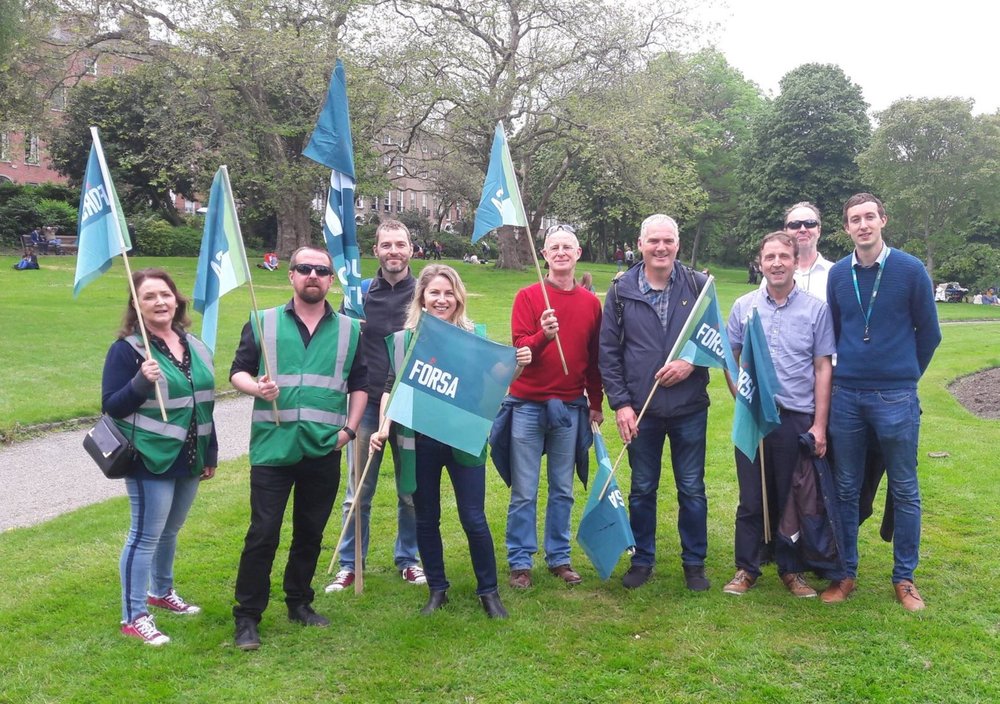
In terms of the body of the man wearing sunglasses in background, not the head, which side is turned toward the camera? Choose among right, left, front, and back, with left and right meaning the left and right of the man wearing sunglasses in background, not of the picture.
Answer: front

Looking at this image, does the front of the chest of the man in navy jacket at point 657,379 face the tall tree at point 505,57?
no

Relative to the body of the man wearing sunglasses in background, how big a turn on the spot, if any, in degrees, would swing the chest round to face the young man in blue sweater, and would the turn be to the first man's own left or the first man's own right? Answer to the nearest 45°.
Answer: approximately 45° to the first man's own left

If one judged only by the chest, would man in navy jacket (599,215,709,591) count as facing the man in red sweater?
no

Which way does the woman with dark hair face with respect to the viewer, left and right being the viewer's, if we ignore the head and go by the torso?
facing the viewer and to the right of the viewer

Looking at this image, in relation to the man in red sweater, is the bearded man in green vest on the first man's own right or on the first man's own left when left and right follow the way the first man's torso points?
on the first man's own right

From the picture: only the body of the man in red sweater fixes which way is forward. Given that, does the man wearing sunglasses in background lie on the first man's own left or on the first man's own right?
on the first man's own left

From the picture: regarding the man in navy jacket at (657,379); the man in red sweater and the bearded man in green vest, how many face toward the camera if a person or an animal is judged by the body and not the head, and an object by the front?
3

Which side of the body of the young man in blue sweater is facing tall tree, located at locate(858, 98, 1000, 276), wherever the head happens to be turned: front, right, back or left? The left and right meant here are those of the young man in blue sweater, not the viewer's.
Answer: back

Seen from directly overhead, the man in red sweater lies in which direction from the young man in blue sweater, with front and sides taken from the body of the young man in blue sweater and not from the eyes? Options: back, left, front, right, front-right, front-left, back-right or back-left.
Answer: right

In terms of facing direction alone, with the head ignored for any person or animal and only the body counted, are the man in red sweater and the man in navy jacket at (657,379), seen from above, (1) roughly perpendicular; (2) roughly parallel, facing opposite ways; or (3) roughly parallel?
roughly parallel

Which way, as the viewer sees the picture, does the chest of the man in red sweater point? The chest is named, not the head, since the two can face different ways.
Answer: toward the camera

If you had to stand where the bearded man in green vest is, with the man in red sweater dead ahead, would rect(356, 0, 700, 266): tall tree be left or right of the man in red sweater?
left

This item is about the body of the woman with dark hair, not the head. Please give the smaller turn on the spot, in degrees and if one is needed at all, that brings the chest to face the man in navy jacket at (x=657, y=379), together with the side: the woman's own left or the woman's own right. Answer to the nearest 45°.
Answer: approximately 45° to the woman's own left

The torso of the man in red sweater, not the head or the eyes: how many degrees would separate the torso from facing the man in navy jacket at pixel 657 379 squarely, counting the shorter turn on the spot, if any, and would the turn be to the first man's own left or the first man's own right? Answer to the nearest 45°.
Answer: approximately 90° to the first man's own left
